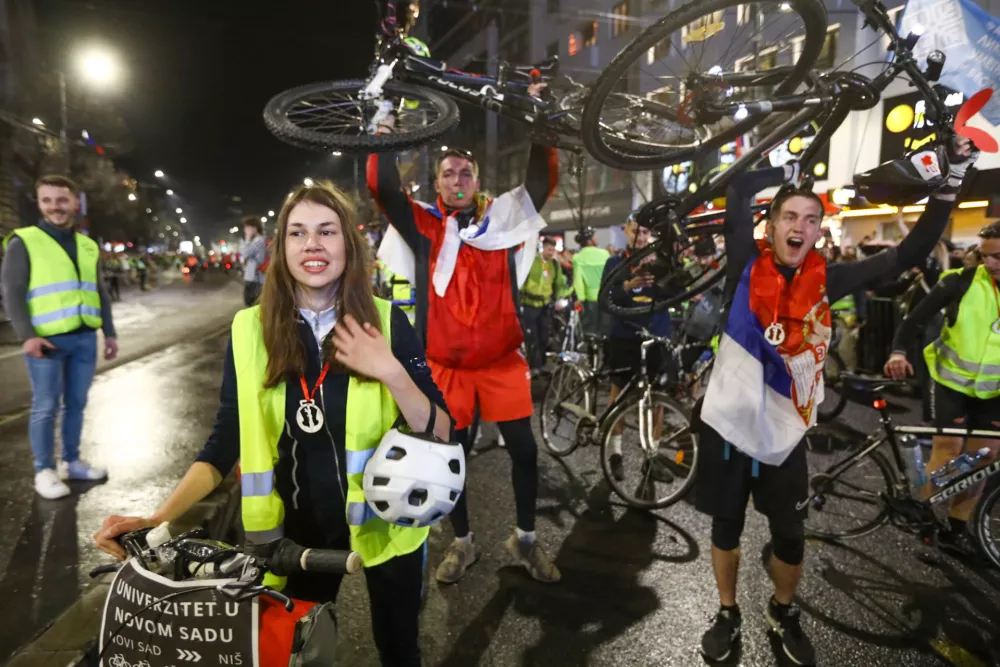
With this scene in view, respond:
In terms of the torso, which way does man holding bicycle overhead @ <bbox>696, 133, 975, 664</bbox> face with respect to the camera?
toward the camera

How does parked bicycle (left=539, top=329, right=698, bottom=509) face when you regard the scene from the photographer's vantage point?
facing the viewer and to the right of the viewer

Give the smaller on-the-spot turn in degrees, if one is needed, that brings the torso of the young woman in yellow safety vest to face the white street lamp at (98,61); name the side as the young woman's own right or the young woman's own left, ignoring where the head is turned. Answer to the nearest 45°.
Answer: approximately 180°

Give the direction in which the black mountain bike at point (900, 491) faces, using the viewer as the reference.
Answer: facing to the right of the viewer

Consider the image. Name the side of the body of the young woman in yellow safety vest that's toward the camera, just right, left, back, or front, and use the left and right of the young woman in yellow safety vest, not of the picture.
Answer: front

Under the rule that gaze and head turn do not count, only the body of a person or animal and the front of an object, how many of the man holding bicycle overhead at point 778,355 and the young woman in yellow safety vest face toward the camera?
2

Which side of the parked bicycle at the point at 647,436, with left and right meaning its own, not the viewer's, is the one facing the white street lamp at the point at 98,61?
back

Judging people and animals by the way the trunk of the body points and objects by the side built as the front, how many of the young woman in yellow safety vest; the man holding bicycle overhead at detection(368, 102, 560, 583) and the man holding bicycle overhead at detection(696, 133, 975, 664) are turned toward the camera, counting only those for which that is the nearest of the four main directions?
3

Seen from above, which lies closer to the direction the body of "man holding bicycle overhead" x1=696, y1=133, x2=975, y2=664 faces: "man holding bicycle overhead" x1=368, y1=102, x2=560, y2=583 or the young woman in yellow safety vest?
the young woman in yellow safety vest
